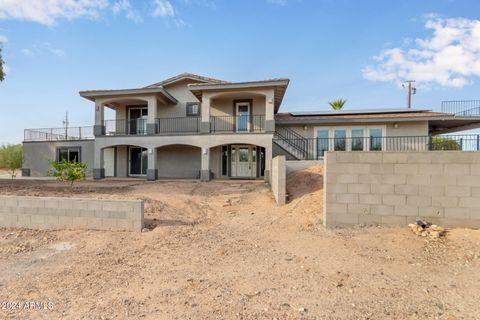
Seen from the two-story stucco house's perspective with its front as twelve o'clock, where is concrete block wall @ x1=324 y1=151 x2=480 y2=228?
The concrete block wall is roughly at 11 o'clock from the two-story stucco house.

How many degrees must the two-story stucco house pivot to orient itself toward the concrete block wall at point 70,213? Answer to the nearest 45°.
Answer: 0° — it already faces it

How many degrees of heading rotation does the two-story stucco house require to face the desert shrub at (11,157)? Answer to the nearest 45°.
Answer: approximately 90° to its right

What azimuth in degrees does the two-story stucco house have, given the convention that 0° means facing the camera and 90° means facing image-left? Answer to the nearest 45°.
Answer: approximately 0°

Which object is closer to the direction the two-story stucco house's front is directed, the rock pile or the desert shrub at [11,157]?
the rock pile

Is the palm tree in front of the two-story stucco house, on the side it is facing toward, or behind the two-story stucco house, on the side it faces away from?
behind

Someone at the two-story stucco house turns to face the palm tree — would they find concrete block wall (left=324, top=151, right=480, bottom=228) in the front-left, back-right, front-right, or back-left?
back-right
